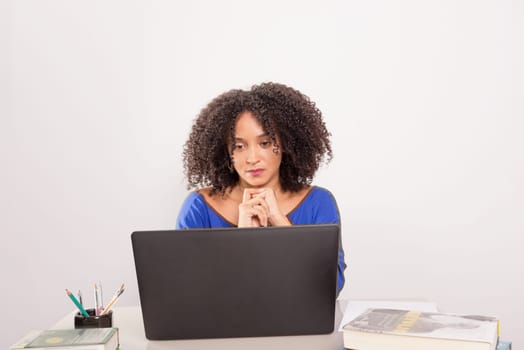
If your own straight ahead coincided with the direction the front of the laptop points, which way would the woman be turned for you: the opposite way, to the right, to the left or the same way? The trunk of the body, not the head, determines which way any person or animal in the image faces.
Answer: the opposite way

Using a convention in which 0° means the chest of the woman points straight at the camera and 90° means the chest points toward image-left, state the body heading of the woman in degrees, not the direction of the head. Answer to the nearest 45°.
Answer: approximately 0°

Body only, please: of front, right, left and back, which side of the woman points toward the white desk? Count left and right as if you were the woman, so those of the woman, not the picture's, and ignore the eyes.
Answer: front

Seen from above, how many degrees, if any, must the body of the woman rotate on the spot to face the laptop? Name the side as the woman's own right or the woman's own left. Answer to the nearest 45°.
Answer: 0° — they already face it

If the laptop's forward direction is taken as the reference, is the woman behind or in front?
in front

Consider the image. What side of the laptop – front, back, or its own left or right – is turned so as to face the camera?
back

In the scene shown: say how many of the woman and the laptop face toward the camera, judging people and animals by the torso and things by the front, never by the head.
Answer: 1
